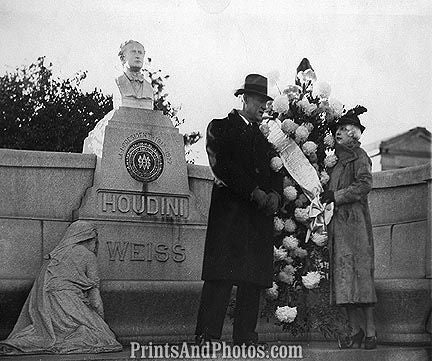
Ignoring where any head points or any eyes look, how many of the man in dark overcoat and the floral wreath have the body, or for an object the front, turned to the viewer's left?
0

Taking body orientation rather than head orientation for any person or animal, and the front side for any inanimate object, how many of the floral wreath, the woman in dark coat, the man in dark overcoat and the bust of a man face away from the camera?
0

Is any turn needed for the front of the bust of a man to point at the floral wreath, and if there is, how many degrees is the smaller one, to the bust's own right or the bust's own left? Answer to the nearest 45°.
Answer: approximately 45° to the bust's own left

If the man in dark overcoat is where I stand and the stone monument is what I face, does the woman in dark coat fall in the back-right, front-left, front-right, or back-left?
back-right

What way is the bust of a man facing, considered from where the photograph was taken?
facing the viewer and to the right of the viewer

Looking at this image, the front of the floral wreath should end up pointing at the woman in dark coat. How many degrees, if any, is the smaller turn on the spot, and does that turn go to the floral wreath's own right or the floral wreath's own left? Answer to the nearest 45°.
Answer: approximately 90° to the floral wreath's own left

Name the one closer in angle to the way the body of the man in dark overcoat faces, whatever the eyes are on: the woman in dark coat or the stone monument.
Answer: the woman in dark coat

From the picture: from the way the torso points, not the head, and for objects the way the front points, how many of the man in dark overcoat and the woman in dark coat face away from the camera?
0

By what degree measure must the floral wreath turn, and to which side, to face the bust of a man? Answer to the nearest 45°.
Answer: approximately 90° to its right

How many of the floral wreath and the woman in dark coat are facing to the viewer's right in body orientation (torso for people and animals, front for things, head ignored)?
0

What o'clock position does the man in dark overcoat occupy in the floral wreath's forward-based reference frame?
The man in dark overcoat is roughly at 2 o'clock from the floral wreath.

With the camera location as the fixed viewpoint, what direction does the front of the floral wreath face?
facing the viewer
